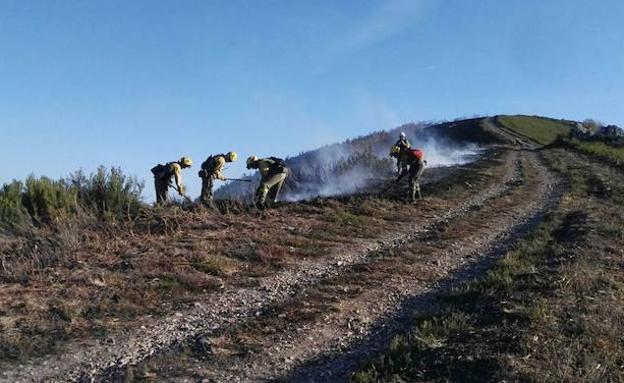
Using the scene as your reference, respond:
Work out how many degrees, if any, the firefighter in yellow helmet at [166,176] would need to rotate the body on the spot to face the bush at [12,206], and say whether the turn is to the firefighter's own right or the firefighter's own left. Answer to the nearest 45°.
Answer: approximately 135° to the firefighter's own right

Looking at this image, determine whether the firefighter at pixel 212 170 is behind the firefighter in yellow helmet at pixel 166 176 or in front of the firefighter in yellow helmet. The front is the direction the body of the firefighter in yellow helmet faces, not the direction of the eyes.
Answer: in front

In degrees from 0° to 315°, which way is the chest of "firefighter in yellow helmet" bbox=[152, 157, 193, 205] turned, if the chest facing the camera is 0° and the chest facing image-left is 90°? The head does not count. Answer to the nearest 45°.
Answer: approximately 270°

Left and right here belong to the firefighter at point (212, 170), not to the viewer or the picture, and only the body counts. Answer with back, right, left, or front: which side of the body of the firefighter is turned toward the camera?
right

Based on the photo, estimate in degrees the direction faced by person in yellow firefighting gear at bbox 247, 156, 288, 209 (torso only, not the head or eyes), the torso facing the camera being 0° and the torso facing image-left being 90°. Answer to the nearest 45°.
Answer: approximately 90°

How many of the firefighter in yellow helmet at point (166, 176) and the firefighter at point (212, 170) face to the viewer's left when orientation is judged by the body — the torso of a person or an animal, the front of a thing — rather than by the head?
0

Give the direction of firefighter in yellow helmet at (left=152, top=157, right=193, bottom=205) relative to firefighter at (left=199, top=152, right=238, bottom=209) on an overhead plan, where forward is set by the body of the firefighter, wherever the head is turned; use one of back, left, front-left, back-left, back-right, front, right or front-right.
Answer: back
